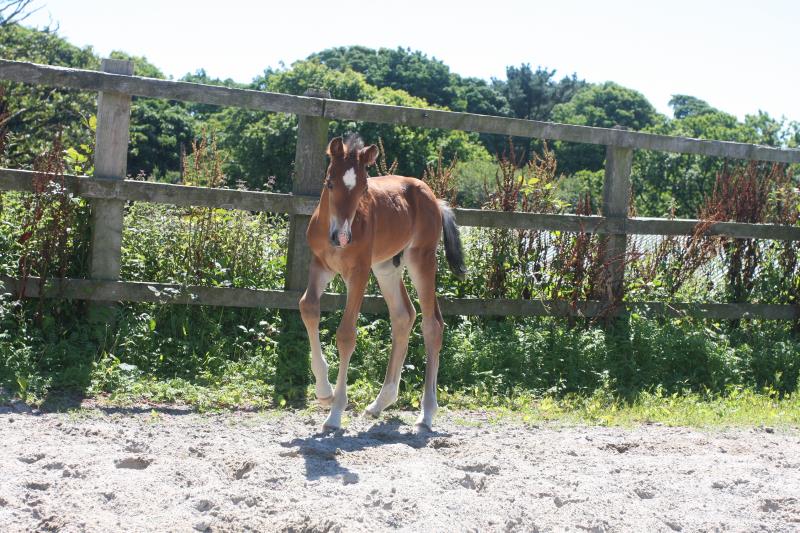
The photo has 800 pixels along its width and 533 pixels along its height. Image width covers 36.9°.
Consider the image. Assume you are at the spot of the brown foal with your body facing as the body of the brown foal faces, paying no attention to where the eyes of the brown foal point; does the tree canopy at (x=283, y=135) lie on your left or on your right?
on your right

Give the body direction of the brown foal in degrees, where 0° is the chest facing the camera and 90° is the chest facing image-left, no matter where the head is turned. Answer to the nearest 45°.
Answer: approximately 45°

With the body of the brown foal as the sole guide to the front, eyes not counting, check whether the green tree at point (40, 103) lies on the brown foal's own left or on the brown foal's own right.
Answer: on the brown foal's own right

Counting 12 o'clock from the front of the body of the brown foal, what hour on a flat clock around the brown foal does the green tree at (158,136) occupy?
The green tree is roughly at 4 o'clock from the brown foal.

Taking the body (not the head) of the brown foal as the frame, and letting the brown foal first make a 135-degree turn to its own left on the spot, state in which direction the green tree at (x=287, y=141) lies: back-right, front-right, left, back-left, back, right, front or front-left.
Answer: left
